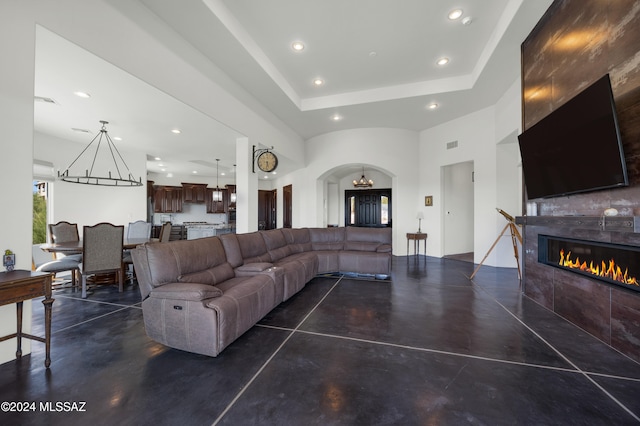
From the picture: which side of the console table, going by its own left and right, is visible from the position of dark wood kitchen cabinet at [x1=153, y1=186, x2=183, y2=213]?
left

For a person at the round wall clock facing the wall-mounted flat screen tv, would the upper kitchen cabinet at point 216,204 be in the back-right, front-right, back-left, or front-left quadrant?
back-left

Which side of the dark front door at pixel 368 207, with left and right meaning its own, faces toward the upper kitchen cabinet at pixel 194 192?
right

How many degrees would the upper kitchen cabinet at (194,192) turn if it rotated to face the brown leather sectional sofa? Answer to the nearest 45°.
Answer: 0° — it already faces it
